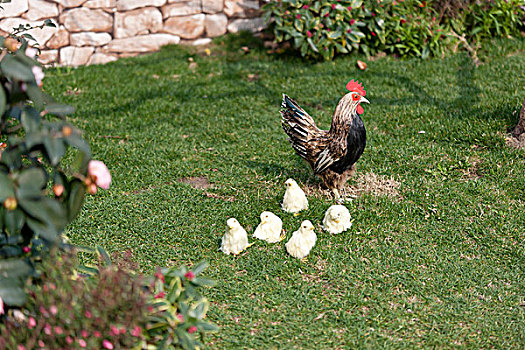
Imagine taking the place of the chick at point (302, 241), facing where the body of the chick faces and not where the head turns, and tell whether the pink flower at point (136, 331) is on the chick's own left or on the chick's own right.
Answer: on the chick's own right

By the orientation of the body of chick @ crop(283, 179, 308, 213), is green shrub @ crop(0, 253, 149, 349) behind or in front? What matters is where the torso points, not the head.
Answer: in front

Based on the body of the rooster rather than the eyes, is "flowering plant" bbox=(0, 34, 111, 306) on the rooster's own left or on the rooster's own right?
on the rooster's own right

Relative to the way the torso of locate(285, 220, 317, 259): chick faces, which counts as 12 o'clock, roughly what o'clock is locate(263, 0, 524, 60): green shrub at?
The green shrub is roughly at 8 o'clock from the chick.

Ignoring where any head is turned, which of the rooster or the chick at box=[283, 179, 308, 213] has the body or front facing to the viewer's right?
the rooster

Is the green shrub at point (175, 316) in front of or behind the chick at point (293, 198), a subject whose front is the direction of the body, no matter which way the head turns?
in front

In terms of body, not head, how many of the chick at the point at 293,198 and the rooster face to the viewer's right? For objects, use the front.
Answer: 1

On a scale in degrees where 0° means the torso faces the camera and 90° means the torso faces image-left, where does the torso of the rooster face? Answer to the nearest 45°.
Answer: approximately 270°

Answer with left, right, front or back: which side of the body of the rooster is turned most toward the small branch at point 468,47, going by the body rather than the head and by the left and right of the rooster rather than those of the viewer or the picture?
left

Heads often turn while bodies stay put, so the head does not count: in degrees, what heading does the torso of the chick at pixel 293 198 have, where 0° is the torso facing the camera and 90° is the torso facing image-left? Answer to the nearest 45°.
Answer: approximately 45°
